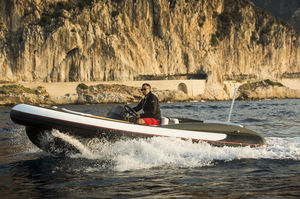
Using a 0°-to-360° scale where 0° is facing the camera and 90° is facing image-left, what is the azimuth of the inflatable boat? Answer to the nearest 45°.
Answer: approximately 90°
